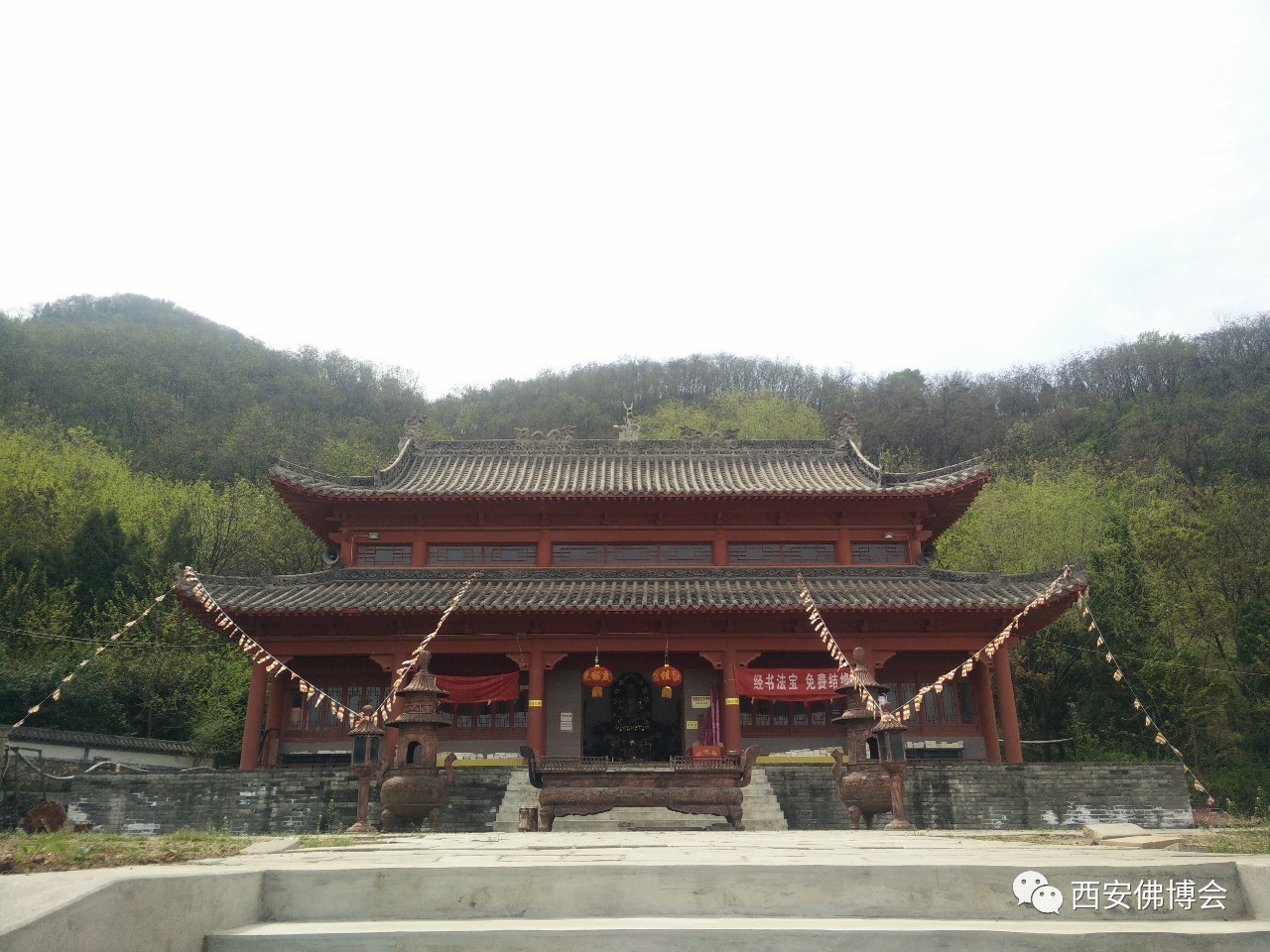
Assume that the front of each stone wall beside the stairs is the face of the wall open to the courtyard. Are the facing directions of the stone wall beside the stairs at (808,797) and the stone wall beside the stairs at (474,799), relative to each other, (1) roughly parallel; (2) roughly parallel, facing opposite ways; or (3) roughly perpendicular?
roughly parallel

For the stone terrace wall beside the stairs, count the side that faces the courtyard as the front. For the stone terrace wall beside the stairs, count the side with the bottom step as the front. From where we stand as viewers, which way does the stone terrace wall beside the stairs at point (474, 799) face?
facing the viewer

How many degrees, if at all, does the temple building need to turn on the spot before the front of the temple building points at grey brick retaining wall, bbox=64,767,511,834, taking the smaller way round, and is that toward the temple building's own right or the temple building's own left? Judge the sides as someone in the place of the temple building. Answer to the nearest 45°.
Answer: approximately 45° to the temple building's own right

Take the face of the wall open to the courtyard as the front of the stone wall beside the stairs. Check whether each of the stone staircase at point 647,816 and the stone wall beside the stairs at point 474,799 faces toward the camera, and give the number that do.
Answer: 2

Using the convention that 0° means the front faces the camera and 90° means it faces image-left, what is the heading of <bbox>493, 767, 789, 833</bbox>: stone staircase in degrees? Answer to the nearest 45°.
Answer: approximately 0°

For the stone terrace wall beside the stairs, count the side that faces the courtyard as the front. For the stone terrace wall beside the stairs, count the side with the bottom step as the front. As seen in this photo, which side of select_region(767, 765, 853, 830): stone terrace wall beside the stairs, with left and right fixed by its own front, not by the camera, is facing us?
front

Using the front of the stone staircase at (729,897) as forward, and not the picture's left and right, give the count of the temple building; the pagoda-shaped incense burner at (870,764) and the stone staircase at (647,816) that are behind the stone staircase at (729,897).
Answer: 3

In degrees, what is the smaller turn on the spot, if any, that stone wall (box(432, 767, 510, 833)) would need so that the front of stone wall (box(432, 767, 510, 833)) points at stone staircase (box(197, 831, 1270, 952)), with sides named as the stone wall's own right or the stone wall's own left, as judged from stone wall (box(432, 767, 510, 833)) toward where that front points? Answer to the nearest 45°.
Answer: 0° — it already faces it

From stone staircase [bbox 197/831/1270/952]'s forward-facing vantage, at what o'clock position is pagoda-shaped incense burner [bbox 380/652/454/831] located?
The pagoda-shaped incense burner is roughly at 5 o'clock from the stone staircase.

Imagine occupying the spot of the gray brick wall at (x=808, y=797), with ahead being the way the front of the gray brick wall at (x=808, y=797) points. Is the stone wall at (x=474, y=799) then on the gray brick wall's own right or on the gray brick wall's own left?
on the gray brick wall's own right

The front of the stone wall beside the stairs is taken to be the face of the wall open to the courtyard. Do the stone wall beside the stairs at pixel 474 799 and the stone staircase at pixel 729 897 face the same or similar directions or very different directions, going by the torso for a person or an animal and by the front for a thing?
same or similar directions
